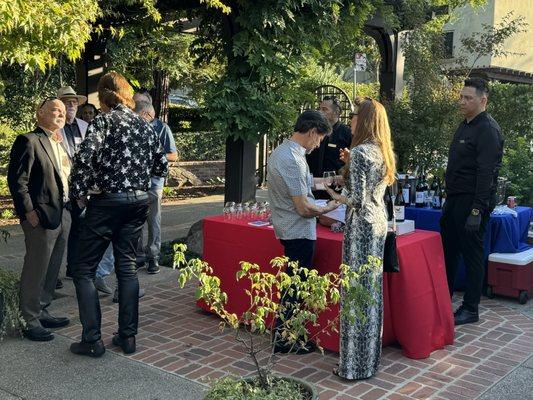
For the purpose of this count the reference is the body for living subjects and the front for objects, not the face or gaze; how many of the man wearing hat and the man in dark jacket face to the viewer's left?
0

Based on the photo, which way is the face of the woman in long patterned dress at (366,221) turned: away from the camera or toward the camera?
away from the camera

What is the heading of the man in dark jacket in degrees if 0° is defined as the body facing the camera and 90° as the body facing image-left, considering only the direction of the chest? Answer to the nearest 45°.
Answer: approximately 315°

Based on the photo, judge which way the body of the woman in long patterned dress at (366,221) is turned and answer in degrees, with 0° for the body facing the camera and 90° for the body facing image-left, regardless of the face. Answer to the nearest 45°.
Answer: approximately 135°

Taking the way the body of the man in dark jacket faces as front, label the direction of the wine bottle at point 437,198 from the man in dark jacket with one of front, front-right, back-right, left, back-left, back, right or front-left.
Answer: front-left

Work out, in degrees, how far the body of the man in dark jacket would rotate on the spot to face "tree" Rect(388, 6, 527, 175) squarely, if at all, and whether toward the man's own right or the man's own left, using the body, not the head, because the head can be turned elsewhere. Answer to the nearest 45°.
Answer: approximately 45° to the man's own left

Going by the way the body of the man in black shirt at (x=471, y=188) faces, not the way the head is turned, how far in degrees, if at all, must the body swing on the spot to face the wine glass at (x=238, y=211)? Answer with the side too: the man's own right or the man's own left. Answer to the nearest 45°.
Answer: approximately 45° to the man's own right

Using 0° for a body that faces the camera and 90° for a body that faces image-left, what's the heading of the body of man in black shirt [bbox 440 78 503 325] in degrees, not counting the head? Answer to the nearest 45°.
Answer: approximately 45°

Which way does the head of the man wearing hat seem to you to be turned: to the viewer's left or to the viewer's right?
to the viewer's right

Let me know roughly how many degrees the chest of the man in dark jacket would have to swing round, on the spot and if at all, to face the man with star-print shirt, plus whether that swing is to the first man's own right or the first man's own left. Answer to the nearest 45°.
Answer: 0° — they already face them
